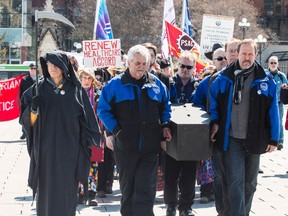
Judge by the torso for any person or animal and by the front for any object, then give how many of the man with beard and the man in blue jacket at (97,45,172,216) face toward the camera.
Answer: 2

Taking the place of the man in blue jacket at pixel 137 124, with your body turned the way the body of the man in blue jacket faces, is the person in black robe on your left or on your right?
on your right

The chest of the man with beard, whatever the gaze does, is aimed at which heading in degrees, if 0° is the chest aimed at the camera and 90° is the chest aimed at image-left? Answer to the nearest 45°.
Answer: approximately 0°

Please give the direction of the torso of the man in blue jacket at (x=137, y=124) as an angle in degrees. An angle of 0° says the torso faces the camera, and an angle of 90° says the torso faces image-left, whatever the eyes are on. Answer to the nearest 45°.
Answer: approximately 0°

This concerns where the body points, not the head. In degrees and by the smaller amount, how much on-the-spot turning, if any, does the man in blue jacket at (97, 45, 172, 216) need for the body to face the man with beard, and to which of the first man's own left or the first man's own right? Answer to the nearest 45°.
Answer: approximately 90° to the first man's own left

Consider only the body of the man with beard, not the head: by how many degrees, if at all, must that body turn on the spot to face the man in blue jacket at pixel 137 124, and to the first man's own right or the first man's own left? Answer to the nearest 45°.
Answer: approximately 90° to the first man's own right
